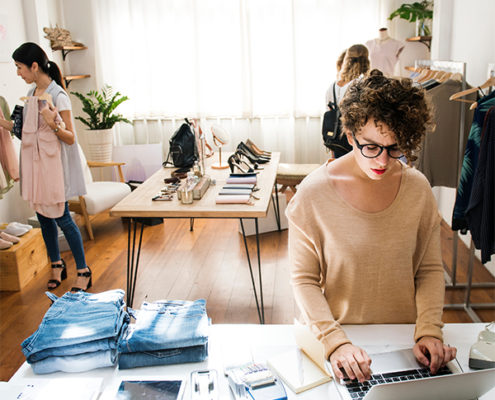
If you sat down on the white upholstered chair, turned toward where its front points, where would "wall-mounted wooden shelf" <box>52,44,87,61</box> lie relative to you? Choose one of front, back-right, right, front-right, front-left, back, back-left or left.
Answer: back-left

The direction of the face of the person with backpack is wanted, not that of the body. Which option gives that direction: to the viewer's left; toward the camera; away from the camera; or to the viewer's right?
away from the camera
